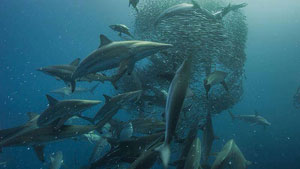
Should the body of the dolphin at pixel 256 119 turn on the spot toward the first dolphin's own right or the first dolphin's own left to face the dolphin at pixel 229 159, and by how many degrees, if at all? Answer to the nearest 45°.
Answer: approximately 90° to the first dolphin's own right

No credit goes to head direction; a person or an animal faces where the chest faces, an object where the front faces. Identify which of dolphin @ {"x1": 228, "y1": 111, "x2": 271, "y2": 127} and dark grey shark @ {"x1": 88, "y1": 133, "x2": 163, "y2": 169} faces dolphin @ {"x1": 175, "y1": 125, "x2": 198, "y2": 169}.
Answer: dark grey shark @ {"x1": 88, "y1": 133, "x2": 163, "y2": 169}

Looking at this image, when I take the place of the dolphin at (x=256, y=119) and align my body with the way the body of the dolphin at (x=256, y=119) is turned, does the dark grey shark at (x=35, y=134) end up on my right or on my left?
on my right

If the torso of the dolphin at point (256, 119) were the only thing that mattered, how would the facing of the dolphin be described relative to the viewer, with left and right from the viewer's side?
facing to the right of the viewer

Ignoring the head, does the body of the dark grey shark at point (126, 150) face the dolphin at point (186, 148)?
yes
